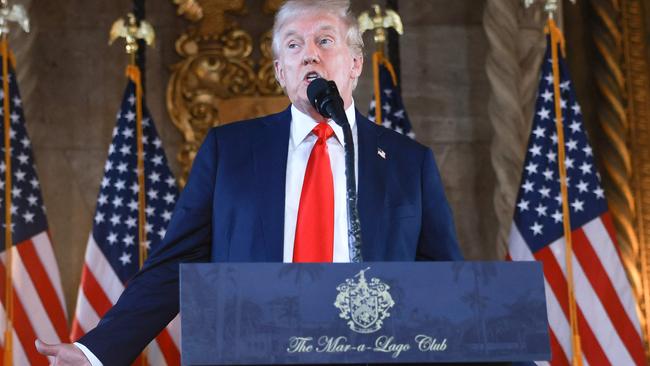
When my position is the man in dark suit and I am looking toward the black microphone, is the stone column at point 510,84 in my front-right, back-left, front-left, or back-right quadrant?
back-left

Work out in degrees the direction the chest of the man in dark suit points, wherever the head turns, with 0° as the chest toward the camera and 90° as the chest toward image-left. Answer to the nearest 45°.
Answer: approximately 0°

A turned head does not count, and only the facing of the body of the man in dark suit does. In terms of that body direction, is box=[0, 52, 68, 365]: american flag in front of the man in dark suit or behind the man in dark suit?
behind

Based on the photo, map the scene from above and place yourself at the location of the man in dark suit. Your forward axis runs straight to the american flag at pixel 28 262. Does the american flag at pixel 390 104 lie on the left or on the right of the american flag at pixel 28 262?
right

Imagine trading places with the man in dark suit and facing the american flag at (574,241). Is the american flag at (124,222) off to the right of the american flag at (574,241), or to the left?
left

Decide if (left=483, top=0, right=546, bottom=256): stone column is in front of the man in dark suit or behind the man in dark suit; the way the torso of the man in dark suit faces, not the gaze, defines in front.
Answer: behind

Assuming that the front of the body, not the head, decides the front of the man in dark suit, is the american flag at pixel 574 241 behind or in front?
behind

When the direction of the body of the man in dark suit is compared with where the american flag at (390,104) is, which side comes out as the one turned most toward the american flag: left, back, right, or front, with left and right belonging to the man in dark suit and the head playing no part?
back
